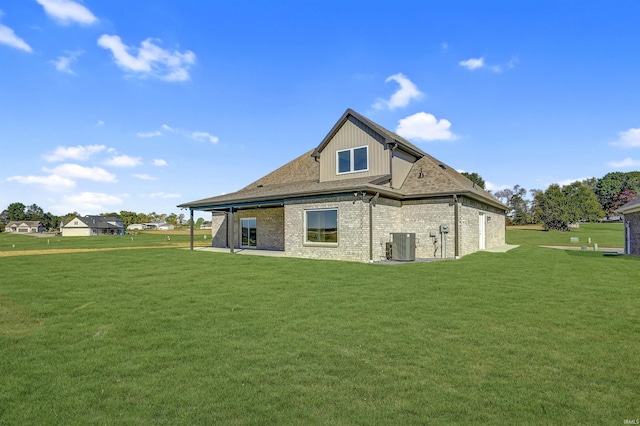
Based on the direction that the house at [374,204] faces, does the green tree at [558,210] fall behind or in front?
in front

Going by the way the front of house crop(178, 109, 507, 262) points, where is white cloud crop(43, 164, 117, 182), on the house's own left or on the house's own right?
on the house's own left

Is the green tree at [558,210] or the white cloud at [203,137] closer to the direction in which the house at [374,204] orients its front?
the green tree

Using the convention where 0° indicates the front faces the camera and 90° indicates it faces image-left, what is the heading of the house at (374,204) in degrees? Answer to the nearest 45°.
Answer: approximately 225°

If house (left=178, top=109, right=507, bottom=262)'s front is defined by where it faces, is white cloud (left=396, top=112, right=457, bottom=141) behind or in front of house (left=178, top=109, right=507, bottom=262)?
in front

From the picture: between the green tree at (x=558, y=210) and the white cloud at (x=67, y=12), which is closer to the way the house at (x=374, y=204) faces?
the green tree

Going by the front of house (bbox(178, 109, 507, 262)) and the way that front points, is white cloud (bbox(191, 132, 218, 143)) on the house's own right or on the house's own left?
on the house's own left

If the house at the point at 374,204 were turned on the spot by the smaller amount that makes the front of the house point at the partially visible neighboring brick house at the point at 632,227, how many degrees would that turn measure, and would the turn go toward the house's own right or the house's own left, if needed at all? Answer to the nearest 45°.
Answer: approximately 45° to the house's own right

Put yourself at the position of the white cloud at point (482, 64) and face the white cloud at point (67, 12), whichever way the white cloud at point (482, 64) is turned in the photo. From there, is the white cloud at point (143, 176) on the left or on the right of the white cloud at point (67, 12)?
right
